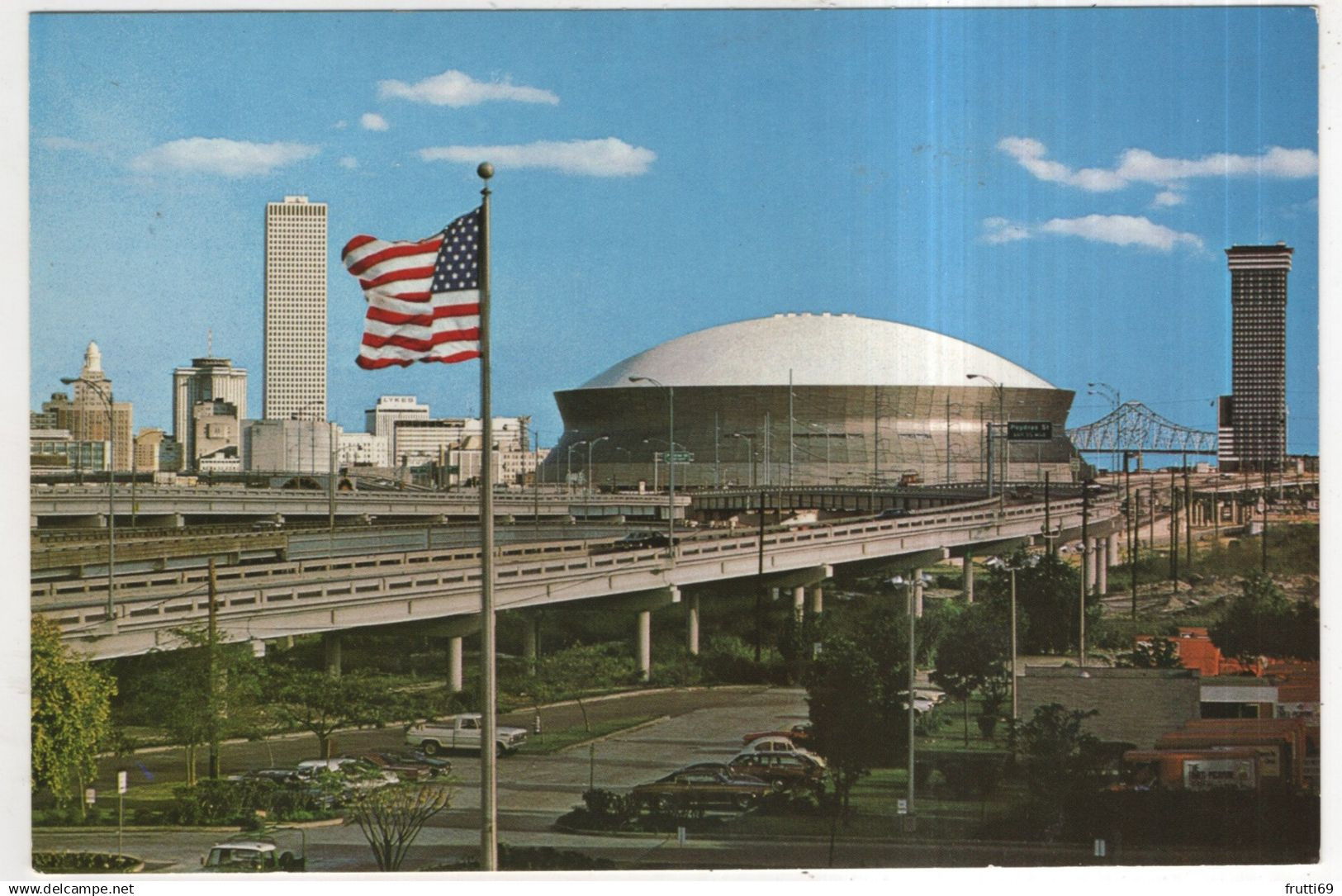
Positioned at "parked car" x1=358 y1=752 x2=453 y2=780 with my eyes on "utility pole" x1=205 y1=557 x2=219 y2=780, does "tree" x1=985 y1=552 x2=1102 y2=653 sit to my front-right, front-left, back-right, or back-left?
back-right
